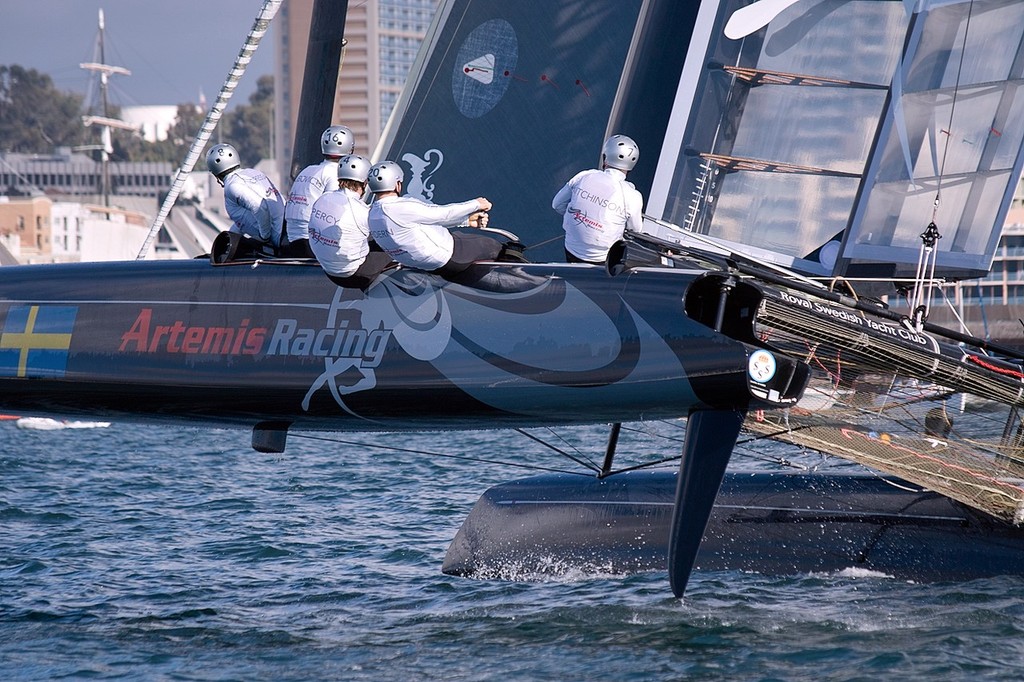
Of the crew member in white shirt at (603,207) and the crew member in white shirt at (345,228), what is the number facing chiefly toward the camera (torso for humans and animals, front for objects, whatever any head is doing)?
0

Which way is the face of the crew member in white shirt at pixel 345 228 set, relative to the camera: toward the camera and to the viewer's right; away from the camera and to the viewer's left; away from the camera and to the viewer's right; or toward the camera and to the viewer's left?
away from the camera and to the viewer's right

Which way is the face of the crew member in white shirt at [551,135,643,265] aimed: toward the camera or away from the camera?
away from the camera

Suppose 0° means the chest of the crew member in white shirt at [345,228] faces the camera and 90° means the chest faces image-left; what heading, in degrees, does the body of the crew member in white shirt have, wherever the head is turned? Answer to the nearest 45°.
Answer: approximately 225°

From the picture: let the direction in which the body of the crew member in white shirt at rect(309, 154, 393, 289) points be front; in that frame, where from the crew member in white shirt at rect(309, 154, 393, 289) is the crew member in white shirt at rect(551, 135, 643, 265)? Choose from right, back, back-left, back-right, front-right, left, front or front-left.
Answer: front-right

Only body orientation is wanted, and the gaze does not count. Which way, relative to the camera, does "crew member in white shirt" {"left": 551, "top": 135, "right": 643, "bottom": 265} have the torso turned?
away from the camera

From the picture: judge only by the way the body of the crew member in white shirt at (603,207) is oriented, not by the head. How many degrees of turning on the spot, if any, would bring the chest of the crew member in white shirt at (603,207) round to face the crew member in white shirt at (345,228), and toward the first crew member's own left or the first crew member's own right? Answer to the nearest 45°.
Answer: approximately 90° to the first crew member's own left
